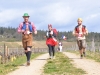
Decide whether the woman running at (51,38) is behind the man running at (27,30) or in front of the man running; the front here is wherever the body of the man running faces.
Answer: behind

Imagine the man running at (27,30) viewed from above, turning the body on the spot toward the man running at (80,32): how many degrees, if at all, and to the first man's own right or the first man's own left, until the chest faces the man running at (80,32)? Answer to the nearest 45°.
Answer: approximately 135° to the first man's own left

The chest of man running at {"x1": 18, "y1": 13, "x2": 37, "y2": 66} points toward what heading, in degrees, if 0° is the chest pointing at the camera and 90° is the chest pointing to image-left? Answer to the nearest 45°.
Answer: approximately 0°

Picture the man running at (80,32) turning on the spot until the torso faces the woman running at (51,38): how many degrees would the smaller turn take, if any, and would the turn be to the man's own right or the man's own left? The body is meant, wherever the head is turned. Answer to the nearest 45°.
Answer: approximately 90° to the man's own right

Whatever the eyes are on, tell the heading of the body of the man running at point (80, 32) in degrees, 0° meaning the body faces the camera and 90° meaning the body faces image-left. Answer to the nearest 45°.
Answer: approximately 0°

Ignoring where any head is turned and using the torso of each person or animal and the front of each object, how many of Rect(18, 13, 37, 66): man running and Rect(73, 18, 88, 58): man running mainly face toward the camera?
2
